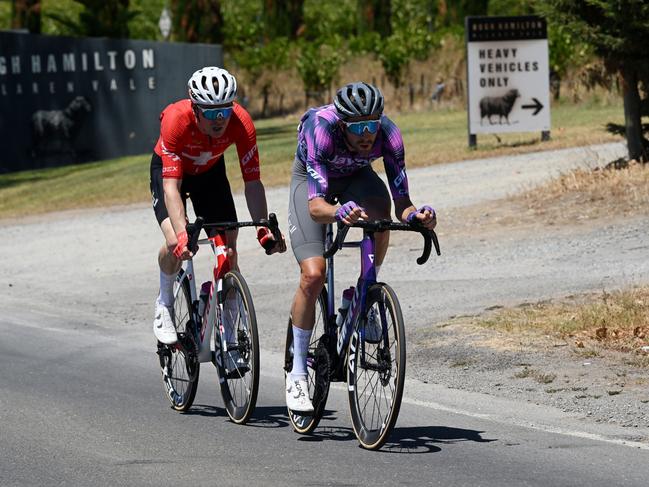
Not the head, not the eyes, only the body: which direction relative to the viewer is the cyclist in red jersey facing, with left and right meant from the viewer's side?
facing the viewer and to the right of the viewer

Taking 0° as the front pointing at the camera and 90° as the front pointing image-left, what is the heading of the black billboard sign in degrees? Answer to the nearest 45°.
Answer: approximately 315°

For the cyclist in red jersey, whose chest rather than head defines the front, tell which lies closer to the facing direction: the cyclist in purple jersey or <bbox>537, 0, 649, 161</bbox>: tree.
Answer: the cyclist in purple jersey

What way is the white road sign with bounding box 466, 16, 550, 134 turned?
toward the camera

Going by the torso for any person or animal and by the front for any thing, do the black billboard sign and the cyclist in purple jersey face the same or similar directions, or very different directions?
same or similar directions

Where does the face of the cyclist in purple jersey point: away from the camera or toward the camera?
toward the camera

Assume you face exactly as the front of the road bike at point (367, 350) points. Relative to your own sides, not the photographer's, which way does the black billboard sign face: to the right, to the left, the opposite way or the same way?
the same way

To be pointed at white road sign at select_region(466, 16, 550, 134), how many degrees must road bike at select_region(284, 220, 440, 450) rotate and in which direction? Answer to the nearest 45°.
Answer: approximately 135° to its left

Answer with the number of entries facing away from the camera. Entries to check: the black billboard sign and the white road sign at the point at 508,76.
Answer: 0

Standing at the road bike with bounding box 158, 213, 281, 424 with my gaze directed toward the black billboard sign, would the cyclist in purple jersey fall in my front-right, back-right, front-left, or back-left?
back-right

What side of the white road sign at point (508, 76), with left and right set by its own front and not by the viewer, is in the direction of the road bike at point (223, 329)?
front

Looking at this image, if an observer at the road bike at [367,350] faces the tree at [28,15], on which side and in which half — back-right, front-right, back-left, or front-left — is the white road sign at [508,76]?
front-right

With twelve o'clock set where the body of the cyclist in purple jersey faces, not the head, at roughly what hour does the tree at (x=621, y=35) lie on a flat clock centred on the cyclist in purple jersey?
The tree is roughly at 8 o'clock from the cyclist in purple jersey.
